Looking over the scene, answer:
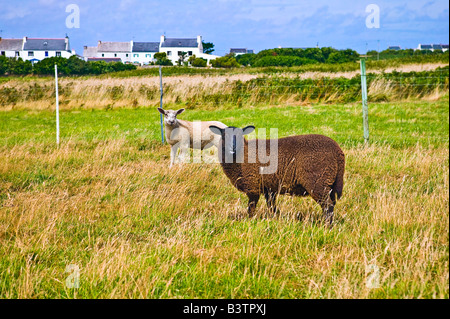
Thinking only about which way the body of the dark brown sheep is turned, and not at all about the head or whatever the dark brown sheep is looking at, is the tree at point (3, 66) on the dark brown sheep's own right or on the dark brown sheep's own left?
on the dark brown sheep's own right

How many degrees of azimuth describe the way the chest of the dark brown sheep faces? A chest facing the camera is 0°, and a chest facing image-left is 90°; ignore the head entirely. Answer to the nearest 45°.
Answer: approximately 90°

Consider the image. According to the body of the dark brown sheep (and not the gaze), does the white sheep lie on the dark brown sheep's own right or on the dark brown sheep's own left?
on the dark brown sheep's own right
